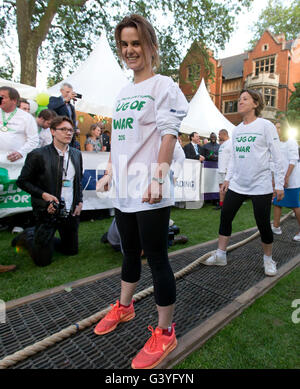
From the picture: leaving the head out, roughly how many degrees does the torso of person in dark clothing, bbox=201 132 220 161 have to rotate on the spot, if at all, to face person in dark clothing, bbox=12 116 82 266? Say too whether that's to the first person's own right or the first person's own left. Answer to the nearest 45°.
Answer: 0° — they already face them

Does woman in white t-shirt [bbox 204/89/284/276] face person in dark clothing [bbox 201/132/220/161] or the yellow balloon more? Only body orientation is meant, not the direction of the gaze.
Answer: the yellow balloon

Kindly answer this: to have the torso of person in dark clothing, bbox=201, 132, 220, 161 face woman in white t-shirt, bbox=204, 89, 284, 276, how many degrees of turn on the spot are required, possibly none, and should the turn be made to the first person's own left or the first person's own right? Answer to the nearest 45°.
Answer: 0° — they already face them

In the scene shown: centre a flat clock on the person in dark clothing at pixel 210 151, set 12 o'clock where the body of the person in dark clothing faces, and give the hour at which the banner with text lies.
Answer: The banner with text is roughly at 1 o'clock from the person in dark clothing.

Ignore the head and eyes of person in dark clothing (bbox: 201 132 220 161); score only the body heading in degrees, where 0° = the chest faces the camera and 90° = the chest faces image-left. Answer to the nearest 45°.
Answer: approximately 0°

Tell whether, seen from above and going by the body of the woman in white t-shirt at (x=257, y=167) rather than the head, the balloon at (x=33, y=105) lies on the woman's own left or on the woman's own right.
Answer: on the woman's own right

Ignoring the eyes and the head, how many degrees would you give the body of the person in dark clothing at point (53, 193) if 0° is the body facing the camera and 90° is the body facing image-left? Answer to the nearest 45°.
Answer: approximately 315°

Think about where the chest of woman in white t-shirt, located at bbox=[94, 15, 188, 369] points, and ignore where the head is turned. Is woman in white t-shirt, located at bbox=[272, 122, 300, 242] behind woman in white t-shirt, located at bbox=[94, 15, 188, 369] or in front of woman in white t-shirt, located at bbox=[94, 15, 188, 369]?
behind

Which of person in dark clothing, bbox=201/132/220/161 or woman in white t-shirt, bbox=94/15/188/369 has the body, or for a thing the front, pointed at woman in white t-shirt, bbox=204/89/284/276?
the person in dark clothing

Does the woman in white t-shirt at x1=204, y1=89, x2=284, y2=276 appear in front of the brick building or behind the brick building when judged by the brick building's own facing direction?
in front

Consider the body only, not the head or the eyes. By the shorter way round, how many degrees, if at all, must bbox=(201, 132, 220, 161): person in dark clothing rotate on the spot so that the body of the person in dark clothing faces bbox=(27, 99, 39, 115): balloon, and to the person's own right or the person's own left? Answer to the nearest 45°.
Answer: approximately 45° to the person's own right

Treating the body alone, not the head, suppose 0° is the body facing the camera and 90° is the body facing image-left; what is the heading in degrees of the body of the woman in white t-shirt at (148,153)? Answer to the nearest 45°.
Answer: approximately 45°

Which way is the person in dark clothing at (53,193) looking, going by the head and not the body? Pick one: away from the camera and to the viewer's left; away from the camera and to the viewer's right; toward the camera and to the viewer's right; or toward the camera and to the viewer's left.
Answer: toward the camera and to the viewer's right
